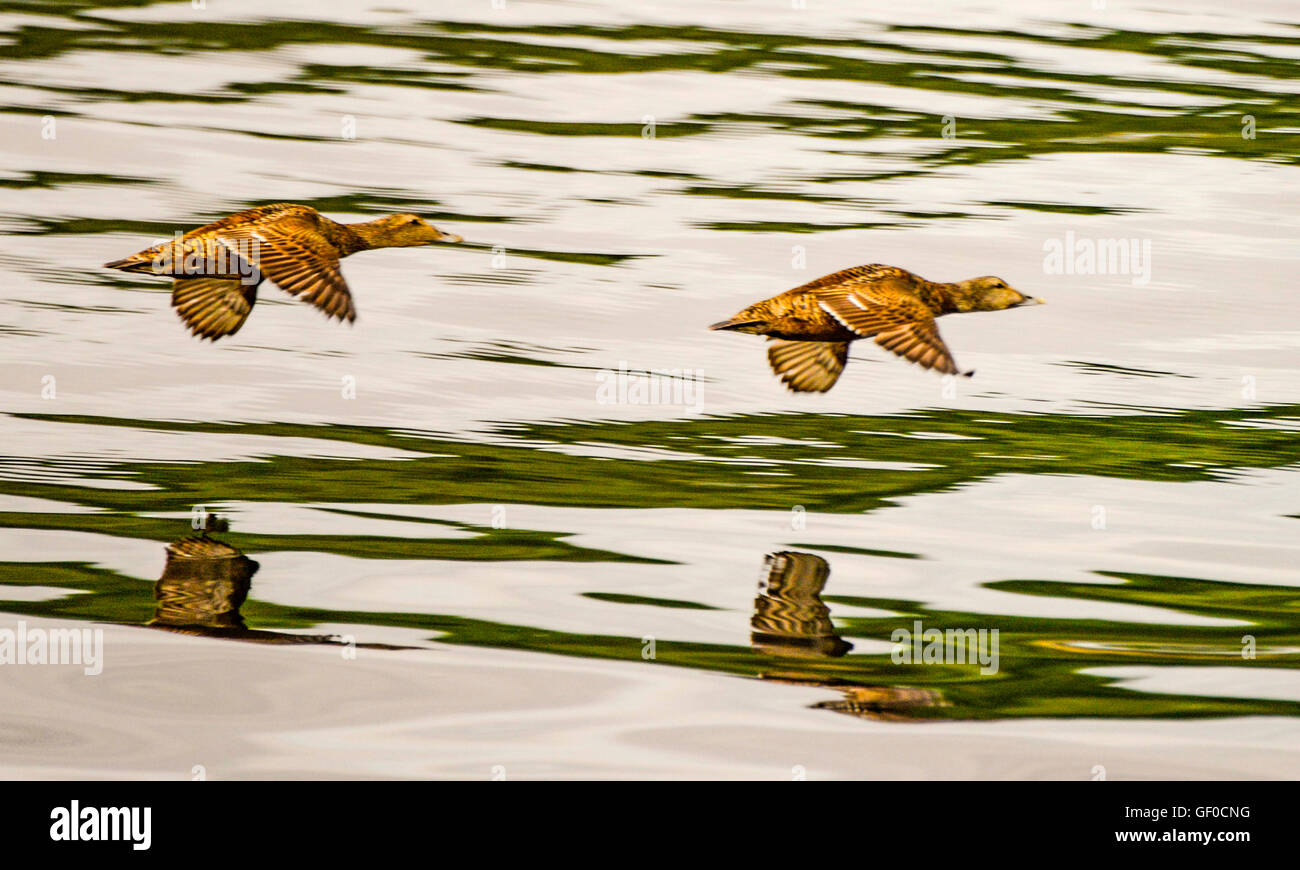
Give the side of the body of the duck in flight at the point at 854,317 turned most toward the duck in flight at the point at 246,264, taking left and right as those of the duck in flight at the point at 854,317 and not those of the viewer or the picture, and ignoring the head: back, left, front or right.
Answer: back

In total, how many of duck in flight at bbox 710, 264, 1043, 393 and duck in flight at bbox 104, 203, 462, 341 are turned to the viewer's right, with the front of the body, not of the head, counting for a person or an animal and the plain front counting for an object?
2

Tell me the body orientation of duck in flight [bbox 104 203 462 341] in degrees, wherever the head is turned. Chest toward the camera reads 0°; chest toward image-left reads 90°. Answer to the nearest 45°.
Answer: approximately 270°

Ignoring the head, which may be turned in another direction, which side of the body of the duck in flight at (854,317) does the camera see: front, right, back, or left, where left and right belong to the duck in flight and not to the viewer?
right

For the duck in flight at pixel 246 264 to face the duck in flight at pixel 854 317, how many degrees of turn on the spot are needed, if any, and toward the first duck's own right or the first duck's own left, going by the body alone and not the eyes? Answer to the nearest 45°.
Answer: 0° — it already faces it
